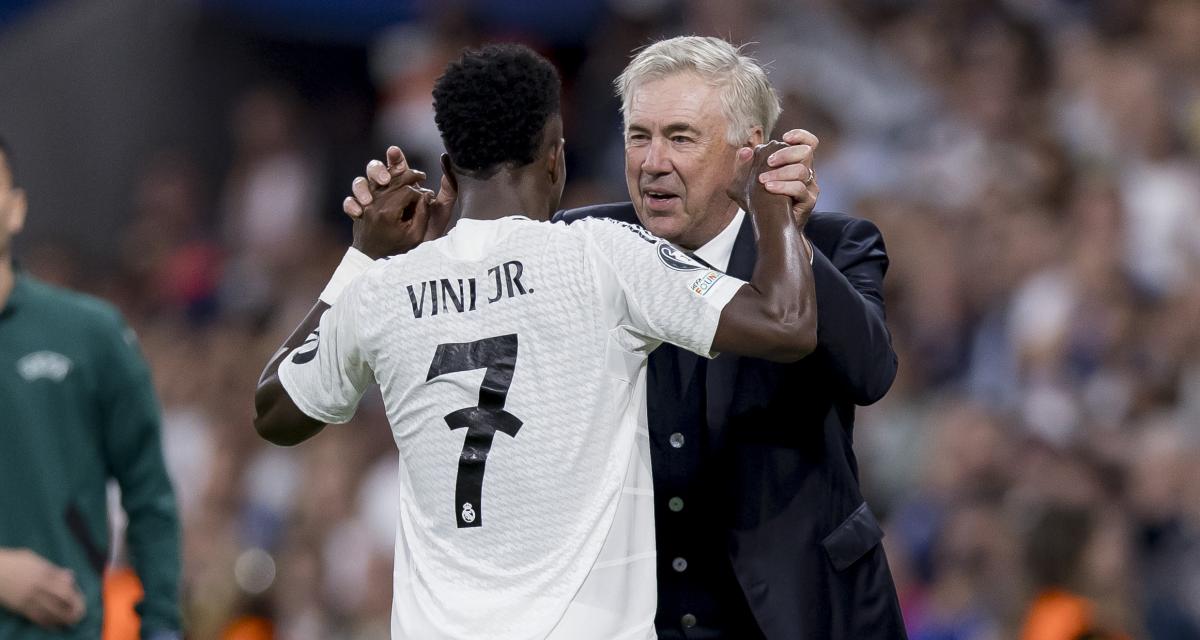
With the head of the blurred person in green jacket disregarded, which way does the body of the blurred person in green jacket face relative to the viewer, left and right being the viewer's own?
facing the viewer

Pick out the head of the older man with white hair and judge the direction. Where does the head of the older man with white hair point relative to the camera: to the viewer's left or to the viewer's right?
to the viewer's left

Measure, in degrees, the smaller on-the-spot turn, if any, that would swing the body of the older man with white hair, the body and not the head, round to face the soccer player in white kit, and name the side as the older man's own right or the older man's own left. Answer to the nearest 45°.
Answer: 0° — they already face them

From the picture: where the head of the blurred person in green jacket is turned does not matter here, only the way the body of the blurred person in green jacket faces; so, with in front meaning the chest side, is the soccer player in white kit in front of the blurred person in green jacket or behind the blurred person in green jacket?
in front

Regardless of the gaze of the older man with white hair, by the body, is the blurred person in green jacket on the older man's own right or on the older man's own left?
on the older man's own right

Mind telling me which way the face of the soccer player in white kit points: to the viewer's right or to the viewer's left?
to the viewer's right

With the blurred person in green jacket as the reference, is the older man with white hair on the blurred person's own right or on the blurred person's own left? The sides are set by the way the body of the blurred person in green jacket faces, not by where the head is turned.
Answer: on the blurred person's own left

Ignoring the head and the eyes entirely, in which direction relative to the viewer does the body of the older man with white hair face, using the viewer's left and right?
facing the viewer and to the left of the viewer
